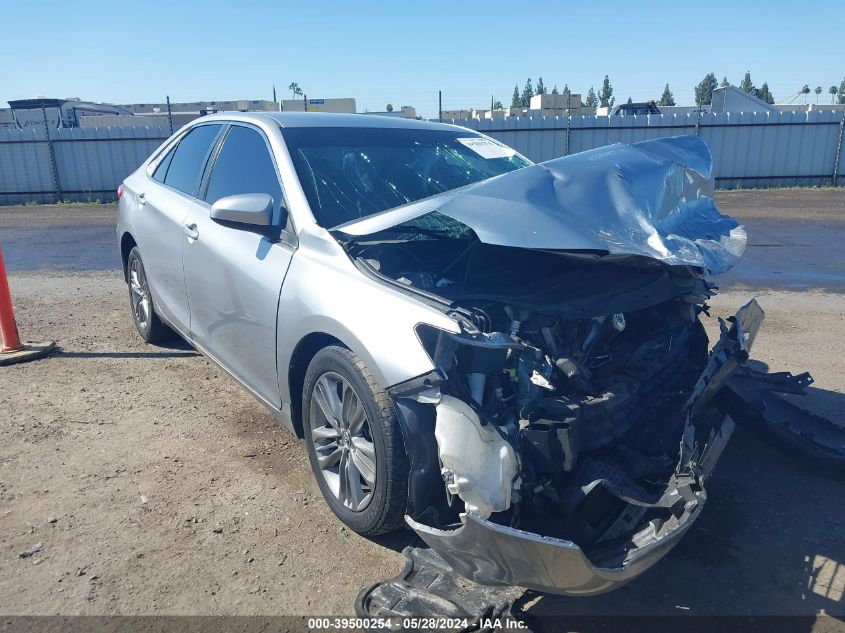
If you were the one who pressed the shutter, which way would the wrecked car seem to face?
facing the viewer and to the right of the viewer

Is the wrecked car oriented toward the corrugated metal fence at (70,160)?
no

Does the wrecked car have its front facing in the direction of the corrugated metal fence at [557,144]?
no

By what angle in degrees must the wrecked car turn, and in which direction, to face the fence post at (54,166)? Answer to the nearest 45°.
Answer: approximately 180°

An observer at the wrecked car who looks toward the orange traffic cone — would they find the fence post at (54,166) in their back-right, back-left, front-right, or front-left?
front-right

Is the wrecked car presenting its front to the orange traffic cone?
no
